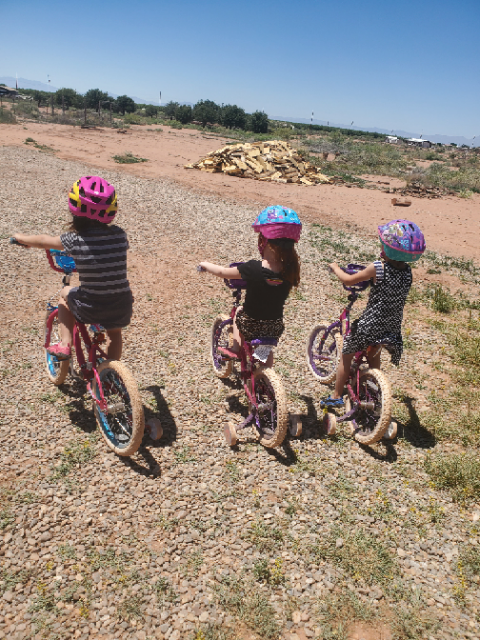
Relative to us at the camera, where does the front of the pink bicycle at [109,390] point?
facing away from the viewer and to the left of the viewer

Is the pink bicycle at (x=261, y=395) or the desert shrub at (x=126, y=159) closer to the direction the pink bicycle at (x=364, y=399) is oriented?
the desert shrub

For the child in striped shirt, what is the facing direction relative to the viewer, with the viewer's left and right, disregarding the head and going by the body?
facing away from the viewer and to the left of the viewer

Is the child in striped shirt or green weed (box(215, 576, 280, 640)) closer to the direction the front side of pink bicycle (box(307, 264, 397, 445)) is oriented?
the child in striped shirt

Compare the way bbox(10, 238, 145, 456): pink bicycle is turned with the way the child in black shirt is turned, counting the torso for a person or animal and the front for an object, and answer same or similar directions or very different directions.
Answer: same or similar directions

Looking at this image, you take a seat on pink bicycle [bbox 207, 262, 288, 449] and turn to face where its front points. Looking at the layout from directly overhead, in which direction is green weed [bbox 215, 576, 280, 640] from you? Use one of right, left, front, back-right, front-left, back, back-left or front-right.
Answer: back-left

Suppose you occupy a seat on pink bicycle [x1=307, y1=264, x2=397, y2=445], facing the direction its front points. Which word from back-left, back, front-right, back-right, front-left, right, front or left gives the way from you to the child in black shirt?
left

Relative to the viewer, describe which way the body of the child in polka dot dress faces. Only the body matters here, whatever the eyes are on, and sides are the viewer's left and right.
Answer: facing away from the viewer and to the left of the viewer

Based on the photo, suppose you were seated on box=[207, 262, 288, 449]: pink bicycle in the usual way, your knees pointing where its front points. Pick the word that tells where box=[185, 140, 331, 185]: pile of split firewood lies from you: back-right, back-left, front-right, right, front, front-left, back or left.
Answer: front-right

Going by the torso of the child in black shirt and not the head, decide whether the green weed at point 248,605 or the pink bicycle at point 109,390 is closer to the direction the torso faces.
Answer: the pink bicycle

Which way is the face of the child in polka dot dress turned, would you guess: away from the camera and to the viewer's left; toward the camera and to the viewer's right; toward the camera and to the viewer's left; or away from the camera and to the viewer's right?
away from the camera and to the viewer's left

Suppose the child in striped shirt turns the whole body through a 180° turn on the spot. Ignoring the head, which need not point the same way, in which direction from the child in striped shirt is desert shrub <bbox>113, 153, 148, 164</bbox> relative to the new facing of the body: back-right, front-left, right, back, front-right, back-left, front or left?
back-left

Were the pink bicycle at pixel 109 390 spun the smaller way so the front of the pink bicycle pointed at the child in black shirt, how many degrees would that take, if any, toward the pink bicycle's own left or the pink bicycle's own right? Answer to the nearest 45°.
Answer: approximately 135° to the pink bicycle's own right

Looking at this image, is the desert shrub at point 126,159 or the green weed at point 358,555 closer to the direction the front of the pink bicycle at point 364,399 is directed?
the desert shrub

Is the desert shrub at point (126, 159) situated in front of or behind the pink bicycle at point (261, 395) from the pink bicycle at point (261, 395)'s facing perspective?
in front

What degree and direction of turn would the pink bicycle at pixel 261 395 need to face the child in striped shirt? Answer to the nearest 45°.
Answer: approximately 45° to its left

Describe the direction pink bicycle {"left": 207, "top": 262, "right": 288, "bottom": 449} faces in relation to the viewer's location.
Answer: facing away from the viewer and to the left of the viewer

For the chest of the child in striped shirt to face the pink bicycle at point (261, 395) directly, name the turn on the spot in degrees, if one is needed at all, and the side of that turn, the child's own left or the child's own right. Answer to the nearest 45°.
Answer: approximately 135° to the child's own right

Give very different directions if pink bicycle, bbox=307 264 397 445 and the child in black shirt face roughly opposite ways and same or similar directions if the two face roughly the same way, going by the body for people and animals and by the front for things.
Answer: same or similar directions
